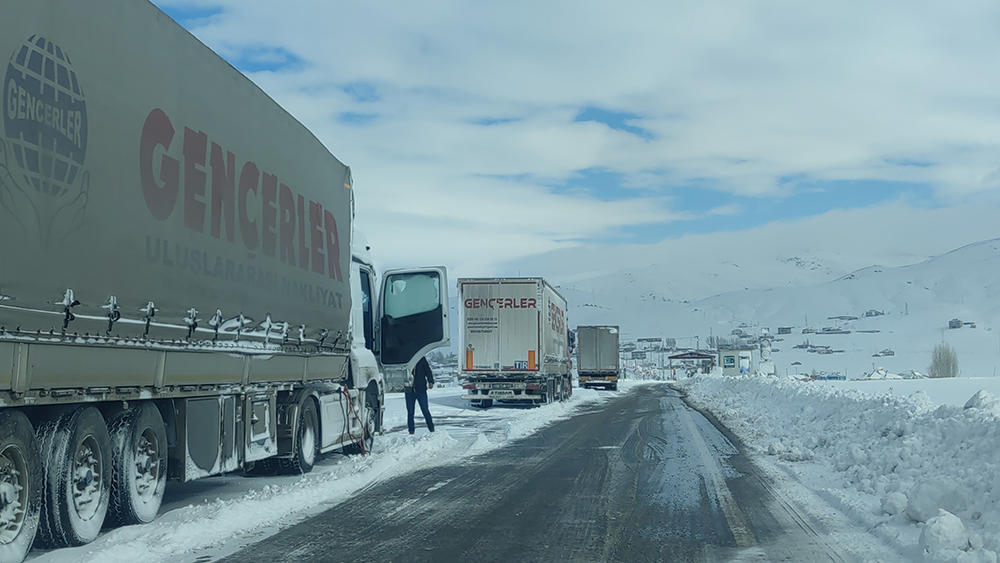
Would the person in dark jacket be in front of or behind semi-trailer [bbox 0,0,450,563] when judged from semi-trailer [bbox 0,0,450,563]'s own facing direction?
in front

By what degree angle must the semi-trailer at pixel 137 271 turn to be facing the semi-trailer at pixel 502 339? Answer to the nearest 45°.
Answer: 0° — it already faces it

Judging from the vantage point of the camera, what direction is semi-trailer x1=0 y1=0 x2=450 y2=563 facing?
facing away from the viewer and to the right of the viewer

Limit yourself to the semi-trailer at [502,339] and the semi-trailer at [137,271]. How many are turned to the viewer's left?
0

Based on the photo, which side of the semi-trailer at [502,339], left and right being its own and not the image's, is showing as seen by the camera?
back

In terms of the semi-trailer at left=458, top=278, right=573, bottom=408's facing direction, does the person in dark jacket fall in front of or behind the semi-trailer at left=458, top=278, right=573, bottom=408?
behind

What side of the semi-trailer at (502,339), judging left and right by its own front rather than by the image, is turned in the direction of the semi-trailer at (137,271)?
back
